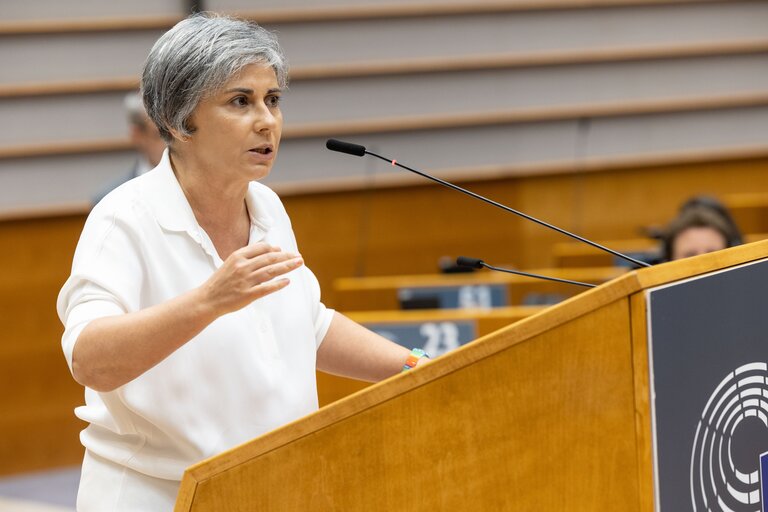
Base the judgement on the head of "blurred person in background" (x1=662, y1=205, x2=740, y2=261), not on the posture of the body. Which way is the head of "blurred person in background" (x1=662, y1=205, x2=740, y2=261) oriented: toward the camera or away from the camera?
toward the camera

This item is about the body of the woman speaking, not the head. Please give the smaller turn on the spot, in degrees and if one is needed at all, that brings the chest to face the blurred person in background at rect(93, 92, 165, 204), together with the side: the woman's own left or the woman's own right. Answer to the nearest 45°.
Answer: approximately 135° to the woman's own left

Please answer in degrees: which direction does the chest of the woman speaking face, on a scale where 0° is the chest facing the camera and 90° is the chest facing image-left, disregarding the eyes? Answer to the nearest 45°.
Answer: approximately 315°

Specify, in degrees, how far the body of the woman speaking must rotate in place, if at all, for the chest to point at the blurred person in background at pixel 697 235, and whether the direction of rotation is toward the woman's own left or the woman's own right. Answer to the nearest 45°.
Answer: approximately 90° to the woman's own left

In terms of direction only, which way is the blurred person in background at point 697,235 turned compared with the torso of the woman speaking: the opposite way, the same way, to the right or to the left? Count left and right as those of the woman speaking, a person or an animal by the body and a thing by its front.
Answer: to the right

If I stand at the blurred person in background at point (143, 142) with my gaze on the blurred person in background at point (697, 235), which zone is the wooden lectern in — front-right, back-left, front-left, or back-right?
front-right

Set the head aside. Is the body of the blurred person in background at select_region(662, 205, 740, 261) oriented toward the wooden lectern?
yes

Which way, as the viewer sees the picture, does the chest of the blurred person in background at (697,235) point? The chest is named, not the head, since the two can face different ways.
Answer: toward the camera

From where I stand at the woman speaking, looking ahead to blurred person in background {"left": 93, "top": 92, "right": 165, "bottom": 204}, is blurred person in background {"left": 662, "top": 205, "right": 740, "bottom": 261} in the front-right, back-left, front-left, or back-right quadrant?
front-right

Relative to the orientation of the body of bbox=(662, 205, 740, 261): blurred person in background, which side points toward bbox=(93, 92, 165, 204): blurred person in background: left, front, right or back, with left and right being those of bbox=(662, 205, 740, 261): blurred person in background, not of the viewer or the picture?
right

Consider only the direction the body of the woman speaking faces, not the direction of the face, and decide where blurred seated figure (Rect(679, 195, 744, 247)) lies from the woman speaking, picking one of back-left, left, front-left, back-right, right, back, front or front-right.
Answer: left

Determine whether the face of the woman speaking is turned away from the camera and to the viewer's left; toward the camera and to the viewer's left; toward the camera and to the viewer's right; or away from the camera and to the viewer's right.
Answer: toward the camera and to the viewer's right

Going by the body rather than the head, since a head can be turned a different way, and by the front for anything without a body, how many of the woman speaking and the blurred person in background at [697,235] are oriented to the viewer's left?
0

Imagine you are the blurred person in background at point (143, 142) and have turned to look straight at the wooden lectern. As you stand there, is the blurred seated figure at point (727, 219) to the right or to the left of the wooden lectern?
left
